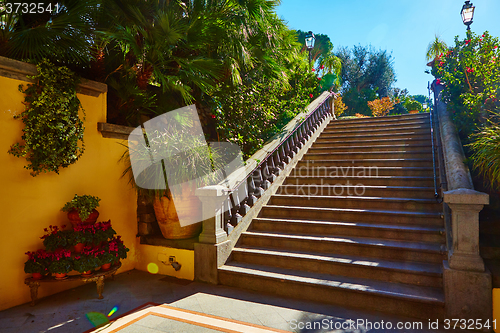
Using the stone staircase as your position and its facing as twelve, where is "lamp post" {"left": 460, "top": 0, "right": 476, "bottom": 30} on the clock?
The lamp post is roughly at 7 o'clock from the stone staircase.

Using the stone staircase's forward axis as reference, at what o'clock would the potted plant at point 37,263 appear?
The potted plant is roughly at 2 o'clock from the stone staircase.

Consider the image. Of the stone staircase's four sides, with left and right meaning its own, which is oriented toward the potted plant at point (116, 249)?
right

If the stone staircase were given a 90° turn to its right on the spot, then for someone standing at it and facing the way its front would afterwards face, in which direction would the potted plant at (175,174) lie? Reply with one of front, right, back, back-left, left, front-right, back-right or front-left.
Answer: front

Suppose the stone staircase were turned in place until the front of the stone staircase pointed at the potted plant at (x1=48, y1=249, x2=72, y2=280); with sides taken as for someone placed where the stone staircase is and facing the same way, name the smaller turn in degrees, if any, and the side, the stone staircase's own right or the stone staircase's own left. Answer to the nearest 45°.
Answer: approximately 45° to the stone staircase's own right

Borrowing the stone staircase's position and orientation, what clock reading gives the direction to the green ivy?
The green ivy is roughly at 2 o'clock from the stone staircase.

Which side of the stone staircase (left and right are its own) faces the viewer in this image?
front

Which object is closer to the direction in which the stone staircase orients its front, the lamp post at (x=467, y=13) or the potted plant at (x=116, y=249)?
the potted plant

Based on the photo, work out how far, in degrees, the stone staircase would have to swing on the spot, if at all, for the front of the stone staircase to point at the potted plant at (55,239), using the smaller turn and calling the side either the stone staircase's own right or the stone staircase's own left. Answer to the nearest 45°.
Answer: approximately 45° to the stone staircase's own right

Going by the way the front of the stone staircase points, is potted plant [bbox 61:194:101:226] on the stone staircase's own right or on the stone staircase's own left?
on the stone staircase's own right

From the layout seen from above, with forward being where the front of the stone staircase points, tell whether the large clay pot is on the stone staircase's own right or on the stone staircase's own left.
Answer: on the stone staircase's own right

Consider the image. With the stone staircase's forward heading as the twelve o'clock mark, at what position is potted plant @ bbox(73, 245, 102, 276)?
The potted plant is roughly at 2 o'clock from the stone staircase.
